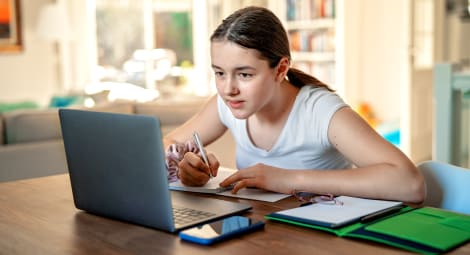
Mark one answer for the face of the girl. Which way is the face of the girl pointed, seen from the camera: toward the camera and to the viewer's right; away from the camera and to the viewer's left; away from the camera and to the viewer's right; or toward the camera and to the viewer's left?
toward the camera and to the viewer's left

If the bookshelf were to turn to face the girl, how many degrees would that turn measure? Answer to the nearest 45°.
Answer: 0° — it already faces them

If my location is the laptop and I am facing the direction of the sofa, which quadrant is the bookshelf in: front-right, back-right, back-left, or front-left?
front-right

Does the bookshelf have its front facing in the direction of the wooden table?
yes

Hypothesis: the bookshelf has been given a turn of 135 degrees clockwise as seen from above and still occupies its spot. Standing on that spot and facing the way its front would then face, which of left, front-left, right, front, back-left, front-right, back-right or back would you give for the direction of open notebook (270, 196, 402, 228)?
back-left

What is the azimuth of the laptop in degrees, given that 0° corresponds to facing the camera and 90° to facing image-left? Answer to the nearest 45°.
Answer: approximately 225°

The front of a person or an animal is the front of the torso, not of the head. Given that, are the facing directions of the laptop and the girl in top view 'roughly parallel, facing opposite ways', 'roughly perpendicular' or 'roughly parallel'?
roughly parallel, facing opposite ways

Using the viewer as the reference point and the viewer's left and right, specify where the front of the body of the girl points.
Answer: facing the viewer and to the left of the viewer

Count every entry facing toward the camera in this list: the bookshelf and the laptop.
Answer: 1

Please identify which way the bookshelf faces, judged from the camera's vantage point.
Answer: facing the viewer

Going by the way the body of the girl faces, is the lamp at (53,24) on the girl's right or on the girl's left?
on the girl's right

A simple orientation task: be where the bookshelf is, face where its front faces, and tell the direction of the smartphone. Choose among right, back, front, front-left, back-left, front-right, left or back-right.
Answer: front

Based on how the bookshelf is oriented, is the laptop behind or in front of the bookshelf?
in front

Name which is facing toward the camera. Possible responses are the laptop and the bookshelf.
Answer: the bookshelf
